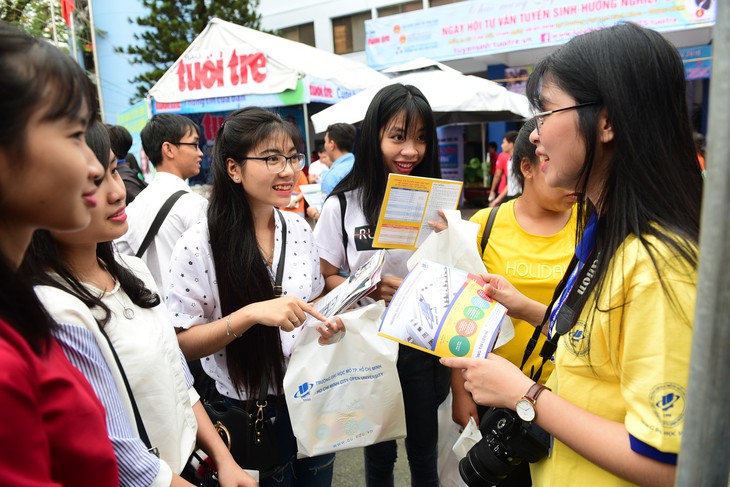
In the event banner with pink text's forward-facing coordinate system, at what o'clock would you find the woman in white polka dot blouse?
The woman in white polka dot blouse is roughly at 12 o'clock from the event banner with pink text.

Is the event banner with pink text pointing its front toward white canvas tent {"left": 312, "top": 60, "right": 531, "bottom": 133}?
yes

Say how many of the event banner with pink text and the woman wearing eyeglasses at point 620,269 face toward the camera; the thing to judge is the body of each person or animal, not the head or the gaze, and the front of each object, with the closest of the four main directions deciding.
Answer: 1

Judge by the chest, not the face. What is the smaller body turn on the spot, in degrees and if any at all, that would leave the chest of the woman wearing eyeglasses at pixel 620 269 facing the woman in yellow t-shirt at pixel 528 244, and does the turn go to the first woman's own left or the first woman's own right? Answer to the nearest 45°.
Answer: approximately 90° to the first woman's own right

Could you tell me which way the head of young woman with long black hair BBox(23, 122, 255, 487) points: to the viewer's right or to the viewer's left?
to the viewer's right

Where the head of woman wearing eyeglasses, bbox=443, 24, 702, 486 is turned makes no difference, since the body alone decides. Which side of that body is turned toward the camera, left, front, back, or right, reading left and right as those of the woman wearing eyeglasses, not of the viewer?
left

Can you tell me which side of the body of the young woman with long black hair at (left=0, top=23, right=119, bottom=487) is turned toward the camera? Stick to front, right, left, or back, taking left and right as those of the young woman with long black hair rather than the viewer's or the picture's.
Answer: right
